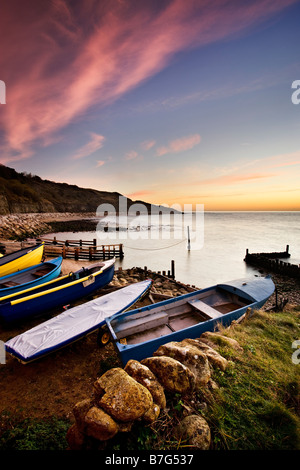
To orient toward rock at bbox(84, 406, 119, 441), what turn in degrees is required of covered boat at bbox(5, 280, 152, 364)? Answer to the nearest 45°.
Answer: approximately 135° to its right

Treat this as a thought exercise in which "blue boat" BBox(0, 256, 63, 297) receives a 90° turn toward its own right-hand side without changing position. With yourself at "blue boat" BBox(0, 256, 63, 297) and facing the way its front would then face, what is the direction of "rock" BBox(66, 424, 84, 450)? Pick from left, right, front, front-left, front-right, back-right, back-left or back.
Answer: front-right

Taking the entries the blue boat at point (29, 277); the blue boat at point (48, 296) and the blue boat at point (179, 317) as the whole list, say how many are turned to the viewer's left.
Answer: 0

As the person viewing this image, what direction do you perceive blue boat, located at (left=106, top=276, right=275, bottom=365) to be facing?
facing away from the viewer and to the right of the viewer

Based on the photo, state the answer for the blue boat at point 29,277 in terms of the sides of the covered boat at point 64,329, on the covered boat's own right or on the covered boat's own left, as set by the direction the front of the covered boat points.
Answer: on the covered boat's own left

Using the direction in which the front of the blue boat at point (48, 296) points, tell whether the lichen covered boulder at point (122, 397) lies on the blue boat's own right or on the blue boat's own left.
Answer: on the blue boat's own right

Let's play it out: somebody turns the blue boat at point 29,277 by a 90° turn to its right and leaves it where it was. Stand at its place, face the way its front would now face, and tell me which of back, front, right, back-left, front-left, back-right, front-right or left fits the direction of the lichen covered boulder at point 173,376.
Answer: front-right

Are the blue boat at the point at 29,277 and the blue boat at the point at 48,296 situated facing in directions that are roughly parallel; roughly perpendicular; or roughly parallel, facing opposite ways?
roughly parallel

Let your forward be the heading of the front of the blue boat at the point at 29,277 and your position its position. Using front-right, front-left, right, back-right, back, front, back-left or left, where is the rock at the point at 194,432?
back-right

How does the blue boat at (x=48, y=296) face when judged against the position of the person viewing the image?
facing away from the viewer and to the right of the viewer

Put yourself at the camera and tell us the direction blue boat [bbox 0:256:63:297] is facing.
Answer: facing away from the viewer and to the right of the viewer

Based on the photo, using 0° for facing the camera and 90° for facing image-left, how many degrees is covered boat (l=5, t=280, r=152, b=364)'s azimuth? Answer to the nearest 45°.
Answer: approximately 225°

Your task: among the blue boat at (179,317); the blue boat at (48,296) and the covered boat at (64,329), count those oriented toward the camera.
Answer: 0
